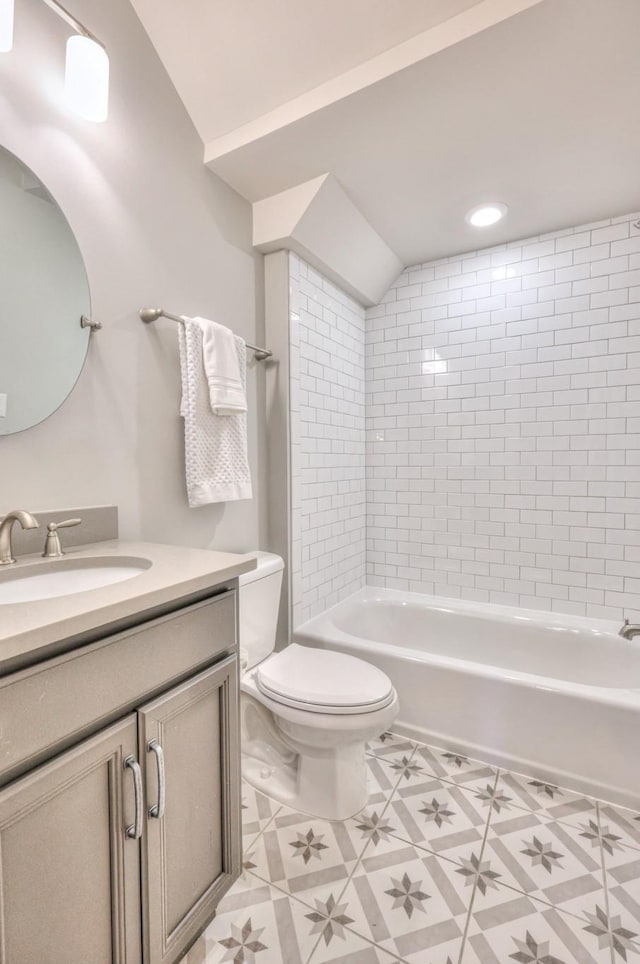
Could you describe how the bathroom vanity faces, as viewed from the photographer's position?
facing the viewer and to the right of the viewer

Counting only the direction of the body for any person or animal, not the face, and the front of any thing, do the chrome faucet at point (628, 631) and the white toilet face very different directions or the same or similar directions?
very different directions

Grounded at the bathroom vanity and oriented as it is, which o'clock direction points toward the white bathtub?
The white bathtub is roughly at 10 o'clock from the bathroom vanity.

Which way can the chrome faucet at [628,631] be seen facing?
to the viewer's left

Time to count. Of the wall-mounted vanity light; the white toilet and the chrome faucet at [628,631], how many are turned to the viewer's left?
1

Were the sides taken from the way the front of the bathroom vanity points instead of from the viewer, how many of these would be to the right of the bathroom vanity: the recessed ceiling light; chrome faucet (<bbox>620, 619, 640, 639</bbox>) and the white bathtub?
0

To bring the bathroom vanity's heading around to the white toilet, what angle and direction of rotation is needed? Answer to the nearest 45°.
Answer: approximately 90° to its left

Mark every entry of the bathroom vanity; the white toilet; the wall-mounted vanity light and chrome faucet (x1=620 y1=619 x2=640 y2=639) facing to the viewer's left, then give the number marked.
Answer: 1

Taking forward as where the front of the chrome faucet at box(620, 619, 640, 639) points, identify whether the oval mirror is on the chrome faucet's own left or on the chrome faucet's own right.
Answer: on the chrome faucet's own left

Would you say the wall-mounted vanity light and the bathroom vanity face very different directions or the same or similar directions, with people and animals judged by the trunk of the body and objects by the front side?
same or similar directions

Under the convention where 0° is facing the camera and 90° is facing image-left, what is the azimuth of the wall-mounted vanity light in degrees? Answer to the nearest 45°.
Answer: approximately 315°
